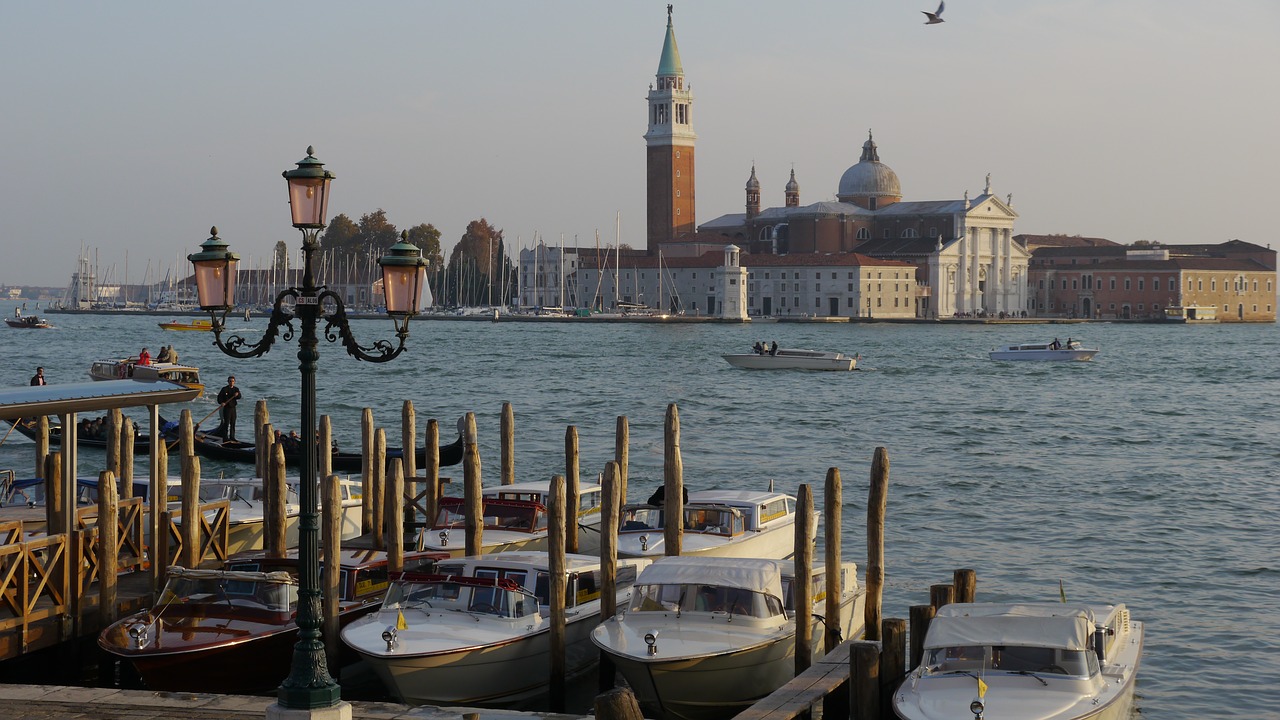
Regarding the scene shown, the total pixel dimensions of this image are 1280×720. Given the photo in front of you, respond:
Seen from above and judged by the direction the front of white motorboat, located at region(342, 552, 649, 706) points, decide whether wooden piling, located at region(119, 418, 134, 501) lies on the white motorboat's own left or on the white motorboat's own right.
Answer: on the white motorboat's own right

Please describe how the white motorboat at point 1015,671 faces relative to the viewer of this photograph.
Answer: facing the viewer and to the left of the viewer

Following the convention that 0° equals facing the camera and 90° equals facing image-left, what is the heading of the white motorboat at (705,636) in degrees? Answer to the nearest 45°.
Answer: approximately 45°

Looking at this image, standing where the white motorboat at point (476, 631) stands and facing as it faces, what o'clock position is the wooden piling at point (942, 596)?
The wooden piling is roughly at 8 o'clock from the white motorboat.

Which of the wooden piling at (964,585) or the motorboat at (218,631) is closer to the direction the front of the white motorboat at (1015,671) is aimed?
the motorboat

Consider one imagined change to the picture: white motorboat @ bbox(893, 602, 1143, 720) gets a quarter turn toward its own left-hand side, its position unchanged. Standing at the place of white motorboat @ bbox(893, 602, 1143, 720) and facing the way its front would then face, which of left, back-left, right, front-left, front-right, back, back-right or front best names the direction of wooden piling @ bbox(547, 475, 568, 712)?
back-right

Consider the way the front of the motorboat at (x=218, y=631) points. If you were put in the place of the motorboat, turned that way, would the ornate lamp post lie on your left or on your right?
on your left

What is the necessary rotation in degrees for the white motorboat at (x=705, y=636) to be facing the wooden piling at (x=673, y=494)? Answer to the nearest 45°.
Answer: approximately 135° to its right

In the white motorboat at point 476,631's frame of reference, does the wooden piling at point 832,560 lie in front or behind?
behind
